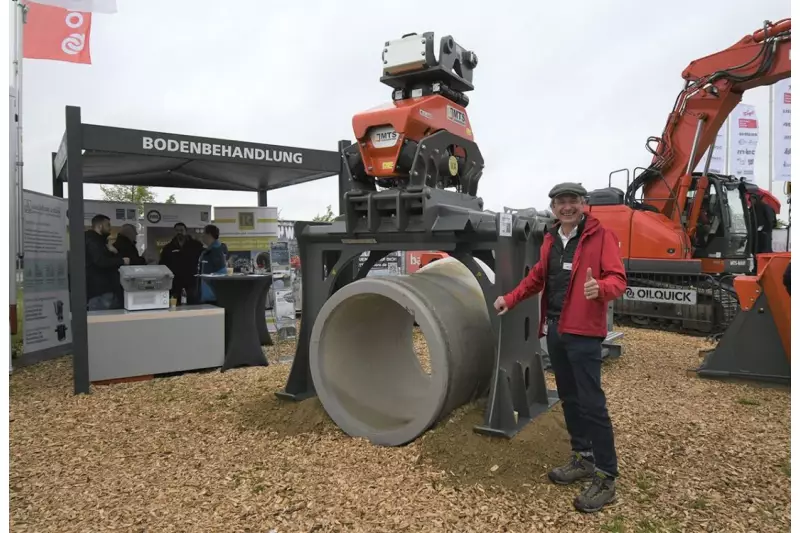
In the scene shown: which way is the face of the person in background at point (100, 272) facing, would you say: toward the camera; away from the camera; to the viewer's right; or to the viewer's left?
to the viewer's right

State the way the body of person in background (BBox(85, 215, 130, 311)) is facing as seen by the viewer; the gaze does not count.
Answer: to the viewer's right

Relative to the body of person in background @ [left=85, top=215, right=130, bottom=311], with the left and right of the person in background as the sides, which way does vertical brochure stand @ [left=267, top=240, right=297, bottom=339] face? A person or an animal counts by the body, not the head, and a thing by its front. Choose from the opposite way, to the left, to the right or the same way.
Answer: to the right

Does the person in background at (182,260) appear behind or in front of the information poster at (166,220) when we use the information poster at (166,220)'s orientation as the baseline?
in front

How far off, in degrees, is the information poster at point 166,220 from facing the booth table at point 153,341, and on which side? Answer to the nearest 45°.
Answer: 0° — it already faces it

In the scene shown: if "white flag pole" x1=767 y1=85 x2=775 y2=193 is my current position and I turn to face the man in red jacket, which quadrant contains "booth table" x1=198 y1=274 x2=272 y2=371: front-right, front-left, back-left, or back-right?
front-right

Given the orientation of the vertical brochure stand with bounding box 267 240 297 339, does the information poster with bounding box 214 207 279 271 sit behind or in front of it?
behind

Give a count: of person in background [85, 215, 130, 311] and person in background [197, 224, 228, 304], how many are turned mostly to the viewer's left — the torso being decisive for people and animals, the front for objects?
1

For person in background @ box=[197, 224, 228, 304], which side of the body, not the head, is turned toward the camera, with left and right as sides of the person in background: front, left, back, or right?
left

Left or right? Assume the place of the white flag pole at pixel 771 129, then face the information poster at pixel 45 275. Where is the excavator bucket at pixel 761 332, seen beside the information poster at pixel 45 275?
left

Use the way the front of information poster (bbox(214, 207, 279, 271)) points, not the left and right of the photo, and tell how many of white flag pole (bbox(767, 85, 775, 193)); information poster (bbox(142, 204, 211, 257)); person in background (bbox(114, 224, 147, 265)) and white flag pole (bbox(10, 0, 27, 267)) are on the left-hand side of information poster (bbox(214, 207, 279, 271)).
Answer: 1

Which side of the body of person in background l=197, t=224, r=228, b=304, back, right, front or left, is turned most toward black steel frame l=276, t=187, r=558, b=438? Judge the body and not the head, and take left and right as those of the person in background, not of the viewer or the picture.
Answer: left

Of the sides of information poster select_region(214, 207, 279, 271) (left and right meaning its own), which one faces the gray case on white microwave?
front

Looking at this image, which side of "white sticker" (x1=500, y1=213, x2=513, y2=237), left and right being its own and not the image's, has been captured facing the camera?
front

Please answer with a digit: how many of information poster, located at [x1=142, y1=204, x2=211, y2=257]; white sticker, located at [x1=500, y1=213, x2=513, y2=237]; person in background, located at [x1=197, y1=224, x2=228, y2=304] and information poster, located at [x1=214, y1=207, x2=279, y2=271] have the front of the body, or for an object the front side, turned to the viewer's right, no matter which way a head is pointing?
0

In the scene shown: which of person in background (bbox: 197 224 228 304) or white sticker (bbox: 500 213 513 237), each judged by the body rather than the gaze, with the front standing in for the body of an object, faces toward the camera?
the white sticker

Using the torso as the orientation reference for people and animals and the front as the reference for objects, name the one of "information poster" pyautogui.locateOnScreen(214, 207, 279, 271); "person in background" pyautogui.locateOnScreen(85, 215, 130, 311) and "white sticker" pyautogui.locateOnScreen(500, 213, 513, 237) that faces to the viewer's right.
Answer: the person in background

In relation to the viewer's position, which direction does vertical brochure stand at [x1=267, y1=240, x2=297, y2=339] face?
facing the viewer

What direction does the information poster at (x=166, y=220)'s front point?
toward the camera
